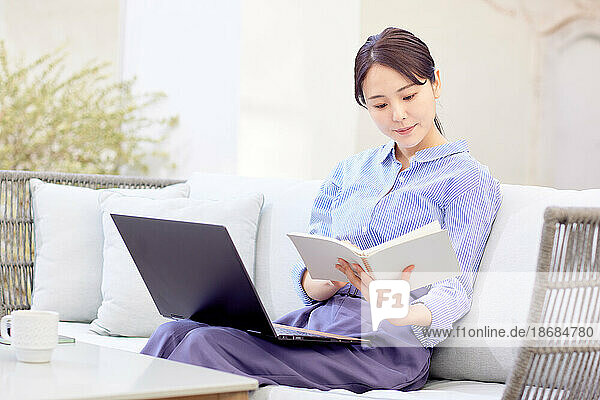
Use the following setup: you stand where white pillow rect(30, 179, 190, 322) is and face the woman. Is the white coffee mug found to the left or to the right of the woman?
right

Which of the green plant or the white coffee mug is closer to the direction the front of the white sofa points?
the white coffee mug

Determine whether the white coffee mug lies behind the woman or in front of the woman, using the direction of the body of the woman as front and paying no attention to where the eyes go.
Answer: in front

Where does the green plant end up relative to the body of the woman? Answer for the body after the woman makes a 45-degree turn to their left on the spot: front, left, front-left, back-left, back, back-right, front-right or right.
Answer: back-right

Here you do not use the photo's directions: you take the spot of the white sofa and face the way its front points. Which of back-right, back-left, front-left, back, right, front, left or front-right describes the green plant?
back-right

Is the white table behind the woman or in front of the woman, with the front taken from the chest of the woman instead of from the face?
in front

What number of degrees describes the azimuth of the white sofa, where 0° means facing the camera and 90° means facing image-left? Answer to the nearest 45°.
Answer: approximately 0°

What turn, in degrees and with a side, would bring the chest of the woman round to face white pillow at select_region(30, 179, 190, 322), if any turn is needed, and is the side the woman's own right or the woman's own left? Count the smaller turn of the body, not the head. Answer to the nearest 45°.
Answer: approximately 90° to the woman's own right

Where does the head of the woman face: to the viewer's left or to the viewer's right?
to the viewer's left
